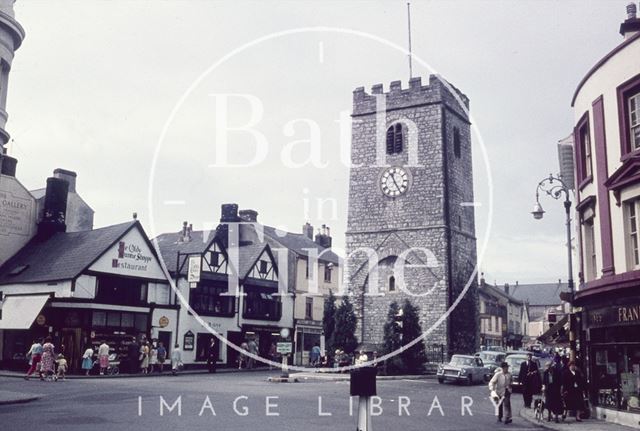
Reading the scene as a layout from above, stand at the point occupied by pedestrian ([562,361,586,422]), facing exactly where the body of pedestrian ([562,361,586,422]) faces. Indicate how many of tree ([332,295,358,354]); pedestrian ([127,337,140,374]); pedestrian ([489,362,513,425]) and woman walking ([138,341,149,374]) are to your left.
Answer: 0

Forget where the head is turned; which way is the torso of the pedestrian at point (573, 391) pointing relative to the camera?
toward the camera

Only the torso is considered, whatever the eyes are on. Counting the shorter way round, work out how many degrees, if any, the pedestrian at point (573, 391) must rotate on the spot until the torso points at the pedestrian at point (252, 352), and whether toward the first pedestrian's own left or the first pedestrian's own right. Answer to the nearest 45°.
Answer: approximately 135° to the first pedestrian's own right

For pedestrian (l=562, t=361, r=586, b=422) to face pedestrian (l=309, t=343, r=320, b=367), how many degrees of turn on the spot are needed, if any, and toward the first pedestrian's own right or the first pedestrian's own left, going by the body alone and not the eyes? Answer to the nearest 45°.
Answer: approximately 135° to the first pedestrian's own right

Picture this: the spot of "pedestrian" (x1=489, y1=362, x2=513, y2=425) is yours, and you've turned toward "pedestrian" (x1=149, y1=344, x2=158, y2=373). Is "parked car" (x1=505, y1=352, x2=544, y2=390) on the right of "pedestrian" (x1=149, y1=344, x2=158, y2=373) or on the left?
right

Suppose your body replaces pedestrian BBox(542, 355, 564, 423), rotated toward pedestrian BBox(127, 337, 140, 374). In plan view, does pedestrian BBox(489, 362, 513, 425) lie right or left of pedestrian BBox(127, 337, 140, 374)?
left

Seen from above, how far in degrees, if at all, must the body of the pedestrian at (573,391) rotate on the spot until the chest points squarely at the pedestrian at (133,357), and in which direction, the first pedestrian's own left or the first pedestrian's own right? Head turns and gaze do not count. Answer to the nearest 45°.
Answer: approximately 135° to the first pedestrian's own right

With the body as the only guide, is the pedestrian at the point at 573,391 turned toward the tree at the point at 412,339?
no

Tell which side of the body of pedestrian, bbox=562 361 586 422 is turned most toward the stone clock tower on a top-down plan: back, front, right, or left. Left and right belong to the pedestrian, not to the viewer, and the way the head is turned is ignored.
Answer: back

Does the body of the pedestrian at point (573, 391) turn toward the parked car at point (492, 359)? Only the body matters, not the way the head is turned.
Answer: no

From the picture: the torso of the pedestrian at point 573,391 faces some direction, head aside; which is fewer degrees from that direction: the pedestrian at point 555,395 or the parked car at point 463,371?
the pedestrian

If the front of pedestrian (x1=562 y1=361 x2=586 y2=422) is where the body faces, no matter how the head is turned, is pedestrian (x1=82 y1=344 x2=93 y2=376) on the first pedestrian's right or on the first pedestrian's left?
on the first pedestrian's right

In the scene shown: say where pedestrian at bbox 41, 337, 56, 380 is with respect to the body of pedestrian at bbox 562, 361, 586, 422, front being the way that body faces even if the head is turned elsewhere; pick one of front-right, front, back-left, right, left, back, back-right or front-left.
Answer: right

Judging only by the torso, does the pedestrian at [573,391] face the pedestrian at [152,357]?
no
